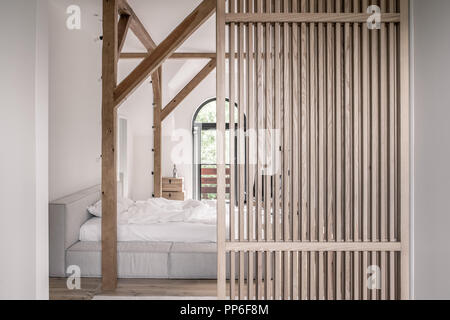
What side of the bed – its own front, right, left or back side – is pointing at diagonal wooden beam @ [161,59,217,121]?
left

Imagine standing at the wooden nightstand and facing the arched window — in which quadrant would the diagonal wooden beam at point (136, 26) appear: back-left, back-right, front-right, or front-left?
back-right

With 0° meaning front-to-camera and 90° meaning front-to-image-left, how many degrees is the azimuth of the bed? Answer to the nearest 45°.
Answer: approximately 270°

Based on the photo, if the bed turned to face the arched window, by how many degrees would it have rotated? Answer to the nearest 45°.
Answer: approximately 90° to its left
